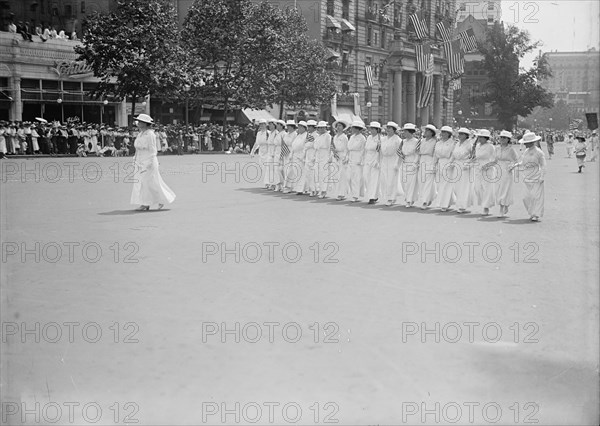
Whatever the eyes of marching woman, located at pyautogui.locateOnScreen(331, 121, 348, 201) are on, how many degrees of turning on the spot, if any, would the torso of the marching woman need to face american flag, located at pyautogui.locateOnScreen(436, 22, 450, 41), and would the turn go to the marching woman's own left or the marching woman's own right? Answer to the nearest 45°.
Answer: approximately 135° to the marching woman's own right

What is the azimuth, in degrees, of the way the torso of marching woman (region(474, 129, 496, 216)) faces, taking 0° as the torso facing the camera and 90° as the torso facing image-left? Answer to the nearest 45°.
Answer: approximately 45°

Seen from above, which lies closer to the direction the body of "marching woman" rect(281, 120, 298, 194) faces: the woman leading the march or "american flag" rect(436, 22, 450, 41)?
the woman leading the march

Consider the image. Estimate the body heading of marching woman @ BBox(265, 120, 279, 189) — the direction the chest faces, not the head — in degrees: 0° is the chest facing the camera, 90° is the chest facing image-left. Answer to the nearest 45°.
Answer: approximately 45°

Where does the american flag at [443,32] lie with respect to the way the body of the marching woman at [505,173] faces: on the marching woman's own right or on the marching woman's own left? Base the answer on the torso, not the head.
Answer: on the marching woman's own right

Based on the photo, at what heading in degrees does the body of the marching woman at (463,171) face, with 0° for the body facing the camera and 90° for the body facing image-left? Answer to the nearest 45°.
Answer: approximately 45°
